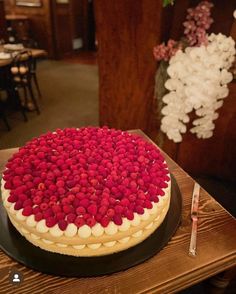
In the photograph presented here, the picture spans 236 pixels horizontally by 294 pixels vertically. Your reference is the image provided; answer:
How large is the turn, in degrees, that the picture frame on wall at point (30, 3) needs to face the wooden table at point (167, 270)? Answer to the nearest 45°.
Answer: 0° — it already faces it

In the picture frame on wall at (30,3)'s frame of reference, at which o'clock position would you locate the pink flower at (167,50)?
The pink flower is roughly at 12 o'clock from the picture frame on wall.

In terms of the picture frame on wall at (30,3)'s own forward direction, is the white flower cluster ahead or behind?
ahead

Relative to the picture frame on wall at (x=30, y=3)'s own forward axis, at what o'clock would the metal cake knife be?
The metal cake knife is roughly at 12 o'clock from the picture frame on wall.

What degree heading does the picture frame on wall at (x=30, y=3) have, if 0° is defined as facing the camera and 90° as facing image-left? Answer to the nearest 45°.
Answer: approximately 0°

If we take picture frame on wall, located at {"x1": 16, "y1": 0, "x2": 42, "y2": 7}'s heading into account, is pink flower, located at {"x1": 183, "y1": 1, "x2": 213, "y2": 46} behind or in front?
in front
